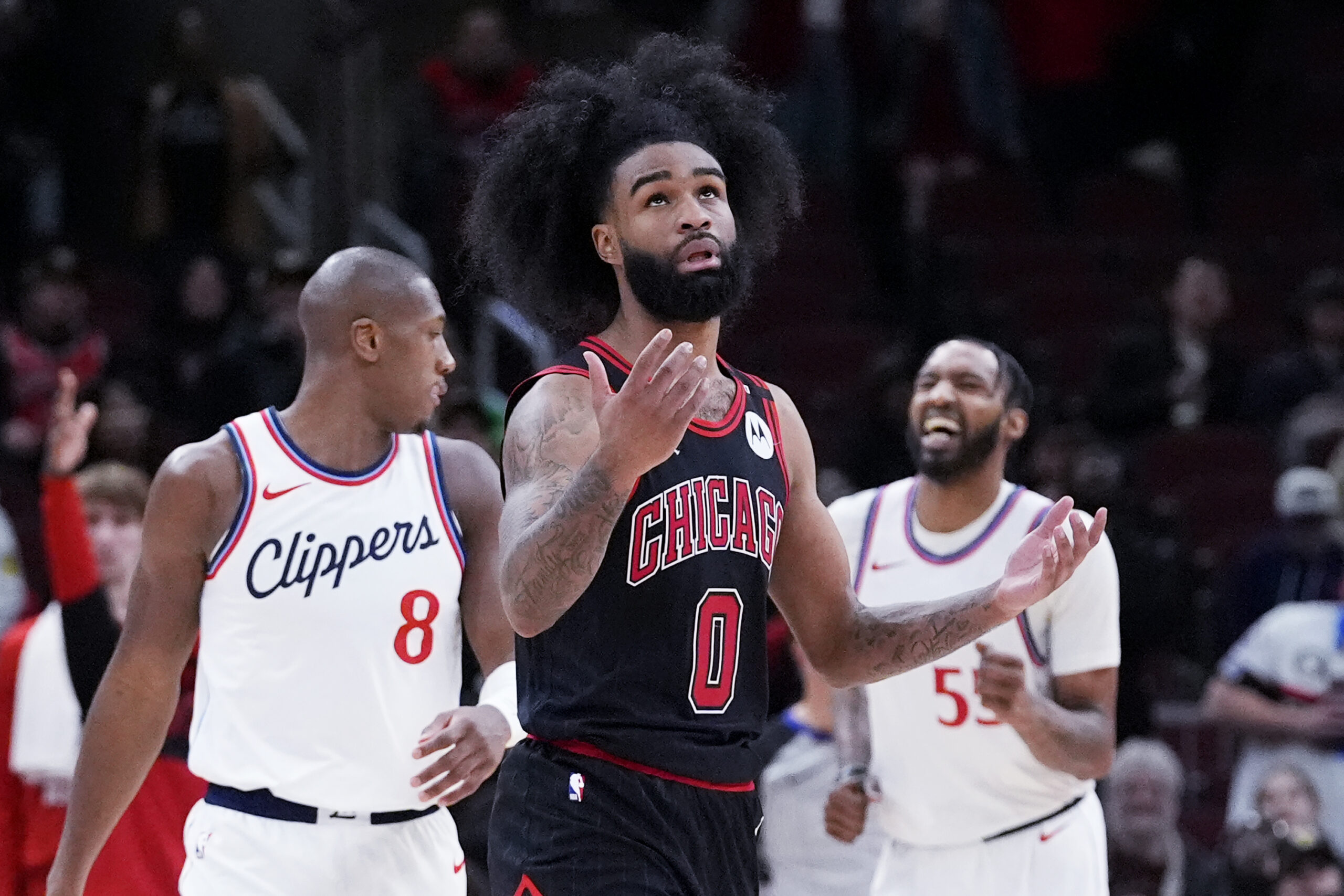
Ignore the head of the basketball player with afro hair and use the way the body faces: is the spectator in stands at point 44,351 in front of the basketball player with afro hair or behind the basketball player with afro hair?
behind

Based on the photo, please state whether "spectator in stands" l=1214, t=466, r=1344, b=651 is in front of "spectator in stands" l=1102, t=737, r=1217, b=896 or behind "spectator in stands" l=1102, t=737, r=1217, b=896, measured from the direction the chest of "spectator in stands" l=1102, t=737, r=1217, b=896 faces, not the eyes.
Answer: behind

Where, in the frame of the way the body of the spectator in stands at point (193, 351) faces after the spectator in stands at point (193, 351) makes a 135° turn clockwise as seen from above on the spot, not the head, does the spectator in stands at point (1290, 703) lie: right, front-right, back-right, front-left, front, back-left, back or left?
back

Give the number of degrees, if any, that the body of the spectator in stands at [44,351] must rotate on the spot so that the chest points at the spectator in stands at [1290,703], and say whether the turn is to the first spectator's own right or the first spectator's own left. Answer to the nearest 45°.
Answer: approximately 45° to the first spectator's own left

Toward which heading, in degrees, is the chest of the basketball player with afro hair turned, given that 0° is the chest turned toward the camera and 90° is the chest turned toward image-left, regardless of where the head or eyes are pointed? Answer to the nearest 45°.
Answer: approximately 315°

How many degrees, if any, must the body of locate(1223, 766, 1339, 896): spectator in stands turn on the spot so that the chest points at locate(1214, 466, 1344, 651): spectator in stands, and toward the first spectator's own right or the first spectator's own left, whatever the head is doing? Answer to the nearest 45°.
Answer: approximately 180°

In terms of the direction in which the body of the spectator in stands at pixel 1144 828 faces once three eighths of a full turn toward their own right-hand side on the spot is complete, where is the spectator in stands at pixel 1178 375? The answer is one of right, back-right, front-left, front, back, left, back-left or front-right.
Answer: front-right

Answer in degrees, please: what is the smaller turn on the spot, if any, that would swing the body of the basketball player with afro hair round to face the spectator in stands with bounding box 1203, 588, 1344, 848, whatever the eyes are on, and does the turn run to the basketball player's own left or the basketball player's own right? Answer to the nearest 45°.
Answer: approximately 90° to the basketball player's own left

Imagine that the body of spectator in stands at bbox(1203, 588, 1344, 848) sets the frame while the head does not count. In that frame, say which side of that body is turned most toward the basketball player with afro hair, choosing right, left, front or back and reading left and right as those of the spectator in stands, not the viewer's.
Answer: front

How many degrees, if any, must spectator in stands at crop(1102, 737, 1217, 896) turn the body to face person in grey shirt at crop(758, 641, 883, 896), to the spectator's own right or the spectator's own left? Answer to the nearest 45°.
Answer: approximately 45° to the spectator's own right

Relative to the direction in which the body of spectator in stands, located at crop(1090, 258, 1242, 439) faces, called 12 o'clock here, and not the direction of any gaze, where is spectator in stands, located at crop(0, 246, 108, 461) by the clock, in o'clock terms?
spectator in stands, located at crop(0, 246, 108, 461) is roughly at 4 o'clock from spectator in stands, located at crop(1090, 258, 1242, 439).
